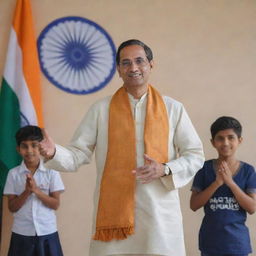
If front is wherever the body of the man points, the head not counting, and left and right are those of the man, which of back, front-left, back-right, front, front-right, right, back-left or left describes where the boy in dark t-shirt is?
back-left

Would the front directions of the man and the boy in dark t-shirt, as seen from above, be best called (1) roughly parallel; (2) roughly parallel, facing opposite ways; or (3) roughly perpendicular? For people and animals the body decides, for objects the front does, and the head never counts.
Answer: roughly parallel

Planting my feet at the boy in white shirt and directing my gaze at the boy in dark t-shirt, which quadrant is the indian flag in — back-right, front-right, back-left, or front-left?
back-left

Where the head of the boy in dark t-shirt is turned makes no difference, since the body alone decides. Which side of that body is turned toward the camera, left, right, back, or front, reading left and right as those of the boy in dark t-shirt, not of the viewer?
front

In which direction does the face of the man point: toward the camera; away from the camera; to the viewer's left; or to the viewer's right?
toward the camera

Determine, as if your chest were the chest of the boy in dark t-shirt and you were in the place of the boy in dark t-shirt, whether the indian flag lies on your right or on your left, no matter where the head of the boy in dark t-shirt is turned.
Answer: on your right

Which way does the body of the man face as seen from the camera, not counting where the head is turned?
toward the camera

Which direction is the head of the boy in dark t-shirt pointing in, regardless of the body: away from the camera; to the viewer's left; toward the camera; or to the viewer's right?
toward the camera

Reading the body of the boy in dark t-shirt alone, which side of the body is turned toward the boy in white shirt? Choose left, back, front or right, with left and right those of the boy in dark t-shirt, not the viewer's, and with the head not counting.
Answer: right

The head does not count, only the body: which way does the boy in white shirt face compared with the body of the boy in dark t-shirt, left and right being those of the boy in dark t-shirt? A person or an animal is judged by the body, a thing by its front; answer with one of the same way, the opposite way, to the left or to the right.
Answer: the same way
